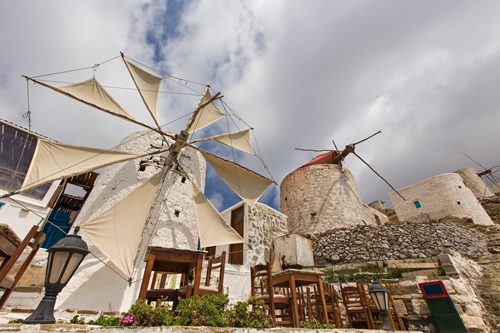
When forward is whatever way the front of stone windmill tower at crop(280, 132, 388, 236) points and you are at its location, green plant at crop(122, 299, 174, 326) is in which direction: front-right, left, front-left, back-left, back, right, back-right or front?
front-right

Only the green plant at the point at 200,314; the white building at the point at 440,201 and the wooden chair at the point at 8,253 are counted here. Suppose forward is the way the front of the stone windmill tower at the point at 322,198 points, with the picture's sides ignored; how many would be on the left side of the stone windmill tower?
1

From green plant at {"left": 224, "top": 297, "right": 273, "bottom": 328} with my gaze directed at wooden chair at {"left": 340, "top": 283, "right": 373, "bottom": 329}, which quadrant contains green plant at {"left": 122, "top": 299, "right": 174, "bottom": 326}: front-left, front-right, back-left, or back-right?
back-left

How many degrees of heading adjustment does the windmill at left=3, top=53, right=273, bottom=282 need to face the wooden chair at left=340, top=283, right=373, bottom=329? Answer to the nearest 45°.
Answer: approximately 45° to its left
